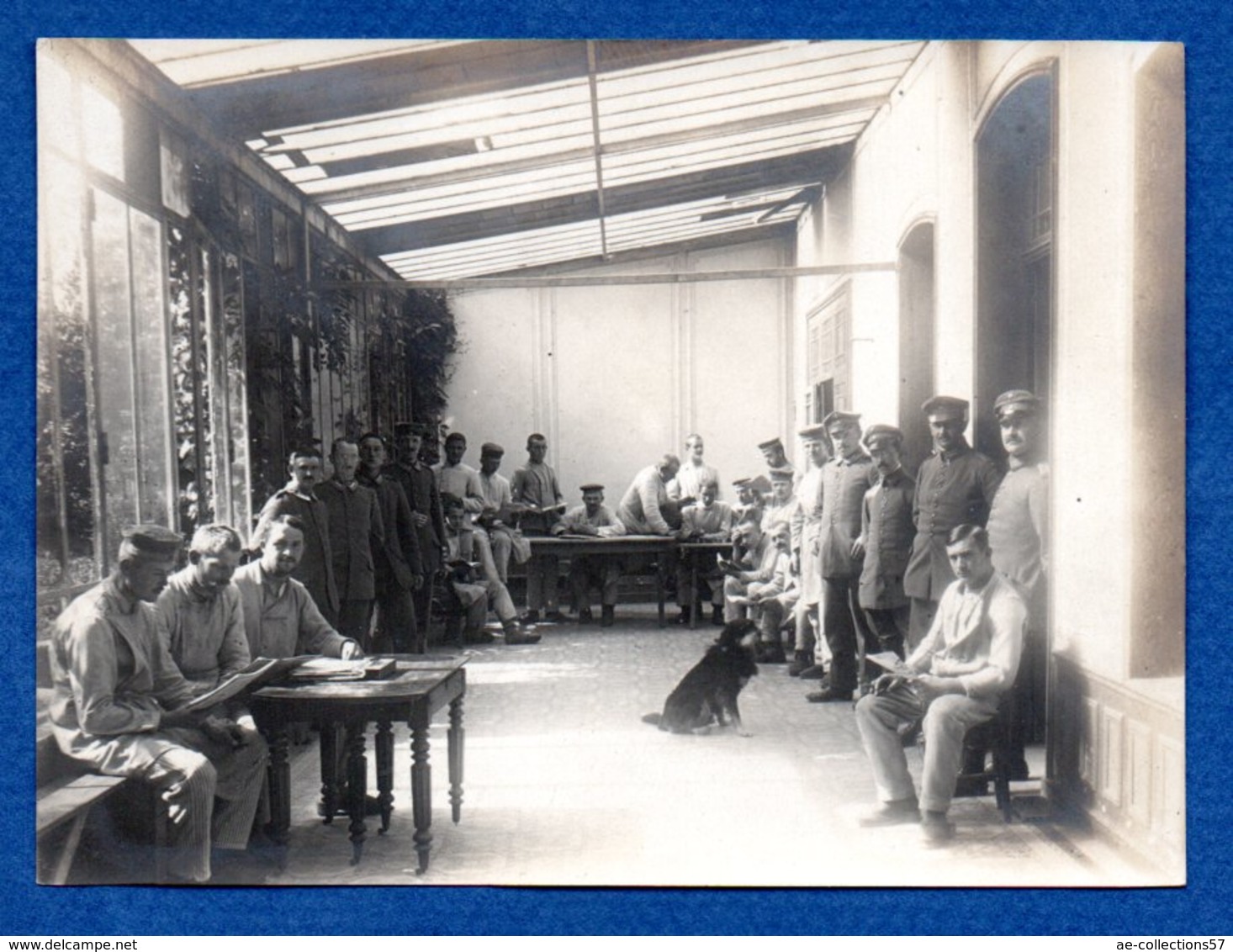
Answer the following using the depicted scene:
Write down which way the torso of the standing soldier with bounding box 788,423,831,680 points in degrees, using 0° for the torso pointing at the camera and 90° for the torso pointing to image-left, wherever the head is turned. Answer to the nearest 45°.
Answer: approximately 45°

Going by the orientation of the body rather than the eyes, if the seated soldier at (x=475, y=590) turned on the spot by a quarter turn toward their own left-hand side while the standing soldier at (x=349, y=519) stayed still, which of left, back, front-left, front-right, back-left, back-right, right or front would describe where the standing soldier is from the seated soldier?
back-left

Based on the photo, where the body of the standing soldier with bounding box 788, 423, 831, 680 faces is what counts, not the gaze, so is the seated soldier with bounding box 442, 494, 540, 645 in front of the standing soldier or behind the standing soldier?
in front

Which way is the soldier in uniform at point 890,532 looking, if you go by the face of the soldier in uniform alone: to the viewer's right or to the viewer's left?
to the viewer's left

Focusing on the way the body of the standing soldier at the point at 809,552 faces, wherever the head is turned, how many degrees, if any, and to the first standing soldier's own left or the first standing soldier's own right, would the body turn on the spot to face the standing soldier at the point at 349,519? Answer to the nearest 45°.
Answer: approximately 45° to the first standing soldier's own right

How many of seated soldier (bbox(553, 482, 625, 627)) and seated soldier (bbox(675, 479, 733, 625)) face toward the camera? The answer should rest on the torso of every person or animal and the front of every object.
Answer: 2
